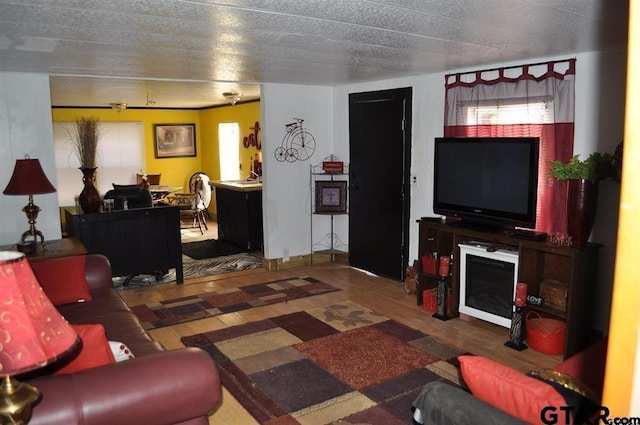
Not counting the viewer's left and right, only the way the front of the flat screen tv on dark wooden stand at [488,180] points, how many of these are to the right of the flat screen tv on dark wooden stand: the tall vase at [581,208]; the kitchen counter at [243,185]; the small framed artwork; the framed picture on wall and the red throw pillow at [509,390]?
3

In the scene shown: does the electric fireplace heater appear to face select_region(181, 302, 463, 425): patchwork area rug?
yes

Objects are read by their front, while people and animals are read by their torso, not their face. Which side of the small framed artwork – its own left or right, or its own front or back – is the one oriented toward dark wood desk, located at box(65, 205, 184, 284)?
right

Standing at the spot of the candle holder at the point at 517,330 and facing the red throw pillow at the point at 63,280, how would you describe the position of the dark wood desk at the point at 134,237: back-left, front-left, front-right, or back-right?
front-right

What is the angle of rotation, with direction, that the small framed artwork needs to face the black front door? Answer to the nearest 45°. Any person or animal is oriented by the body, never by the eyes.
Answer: approximately 45° to its left

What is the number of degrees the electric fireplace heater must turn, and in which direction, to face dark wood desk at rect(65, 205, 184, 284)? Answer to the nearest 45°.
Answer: approximately 45° to its right

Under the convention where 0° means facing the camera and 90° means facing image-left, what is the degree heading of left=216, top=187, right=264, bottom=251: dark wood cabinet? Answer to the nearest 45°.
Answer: approximately 45°

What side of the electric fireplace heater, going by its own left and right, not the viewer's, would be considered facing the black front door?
right

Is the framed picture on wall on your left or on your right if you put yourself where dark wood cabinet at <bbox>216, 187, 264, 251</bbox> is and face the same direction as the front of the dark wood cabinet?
on your right

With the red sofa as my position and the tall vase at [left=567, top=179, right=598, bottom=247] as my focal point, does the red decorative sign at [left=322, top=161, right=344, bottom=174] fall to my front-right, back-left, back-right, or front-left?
front-left

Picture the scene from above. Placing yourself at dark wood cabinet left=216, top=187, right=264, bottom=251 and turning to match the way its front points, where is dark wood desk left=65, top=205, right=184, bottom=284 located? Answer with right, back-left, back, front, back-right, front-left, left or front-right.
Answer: front

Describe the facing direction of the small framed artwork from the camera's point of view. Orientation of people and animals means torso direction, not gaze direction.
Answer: facing the viewer

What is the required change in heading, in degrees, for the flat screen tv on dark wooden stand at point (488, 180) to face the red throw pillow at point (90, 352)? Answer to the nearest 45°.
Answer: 0° — it already faces it

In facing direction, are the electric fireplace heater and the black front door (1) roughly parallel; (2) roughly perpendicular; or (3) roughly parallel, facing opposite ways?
roughly parallel

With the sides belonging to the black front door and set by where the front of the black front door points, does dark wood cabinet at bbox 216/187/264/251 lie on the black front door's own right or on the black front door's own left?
on the black front door's own right
